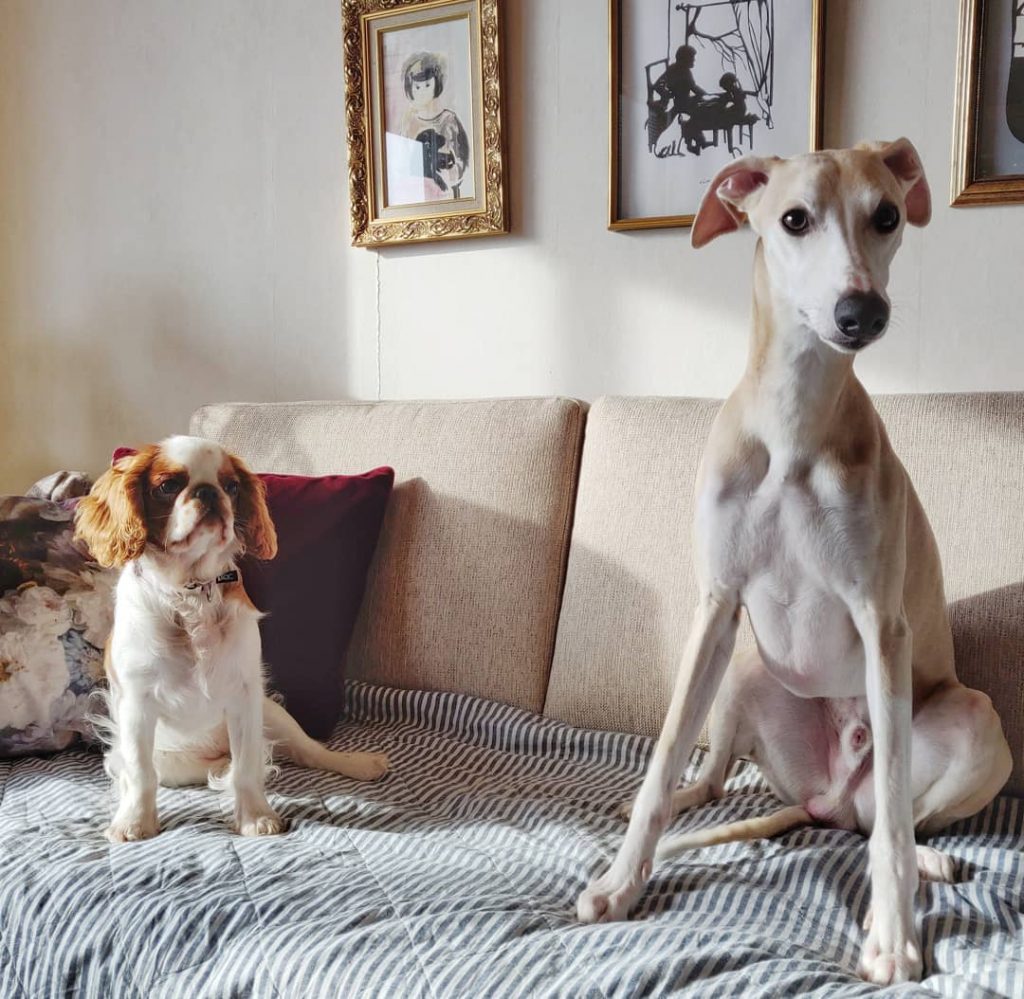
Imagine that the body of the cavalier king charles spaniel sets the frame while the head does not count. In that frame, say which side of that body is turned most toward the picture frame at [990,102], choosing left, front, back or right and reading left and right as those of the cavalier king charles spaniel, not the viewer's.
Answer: left

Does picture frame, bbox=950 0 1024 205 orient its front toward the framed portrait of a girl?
no

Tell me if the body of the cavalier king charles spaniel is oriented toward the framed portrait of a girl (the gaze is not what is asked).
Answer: no

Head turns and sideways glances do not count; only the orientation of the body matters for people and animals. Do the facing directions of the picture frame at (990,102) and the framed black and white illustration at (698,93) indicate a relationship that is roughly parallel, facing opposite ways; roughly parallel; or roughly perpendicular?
roughly parallel

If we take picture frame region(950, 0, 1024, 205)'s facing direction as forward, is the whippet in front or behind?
in front

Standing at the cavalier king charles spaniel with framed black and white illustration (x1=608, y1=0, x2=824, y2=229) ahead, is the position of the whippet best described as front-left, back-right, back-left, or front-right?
front-right

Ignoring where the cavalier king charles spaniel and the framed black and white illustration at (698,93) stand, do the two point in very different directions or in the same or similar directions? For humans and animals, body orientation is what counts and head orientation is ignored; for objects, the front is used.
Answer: same or similar directions

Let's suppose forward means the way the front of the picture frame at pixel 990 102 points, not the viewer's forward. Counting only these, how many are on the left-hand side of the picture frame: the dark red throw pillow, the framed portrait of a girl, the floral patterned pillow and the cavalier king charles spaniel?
0

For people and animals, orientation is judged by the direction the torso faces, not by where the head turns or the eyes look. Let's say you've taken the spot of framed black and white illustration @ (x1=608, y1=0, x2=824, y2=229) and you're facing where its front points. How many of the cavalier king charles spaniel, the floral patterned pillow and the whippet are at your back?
0

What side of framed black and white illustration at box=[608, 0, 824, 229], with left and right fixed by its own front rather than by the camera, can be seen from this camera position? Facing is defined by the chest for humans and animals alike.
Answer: front

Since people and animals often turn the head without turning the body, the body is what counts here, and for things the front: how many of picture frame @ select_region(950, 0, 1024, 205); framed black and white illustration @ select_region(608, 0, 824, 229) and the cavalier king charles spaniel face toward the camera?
3

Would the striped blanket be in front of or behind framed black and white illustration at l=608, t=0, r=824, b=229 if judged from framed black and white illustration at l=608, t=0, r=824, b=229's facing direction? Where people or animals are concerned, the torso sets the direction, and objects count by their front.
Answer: in front
